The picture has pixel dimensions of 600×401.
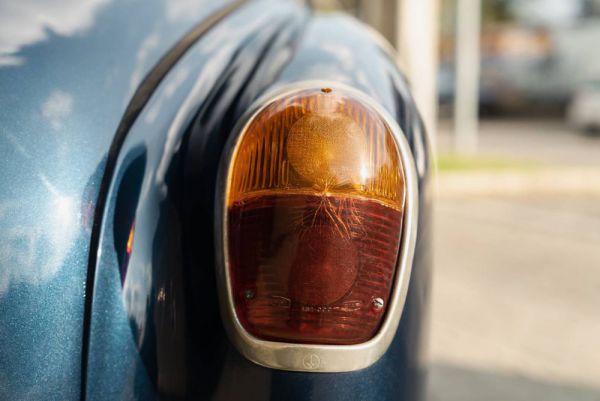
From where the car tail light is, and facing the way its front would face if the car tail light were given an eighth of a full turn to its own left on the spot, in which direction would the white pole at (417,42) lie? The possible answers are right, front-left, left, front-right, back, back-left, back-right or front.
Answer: back-left

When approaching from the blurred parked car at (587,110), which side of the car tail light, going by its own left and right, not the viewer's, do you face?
back

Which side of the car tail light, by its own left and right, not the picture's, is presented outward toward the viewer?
front

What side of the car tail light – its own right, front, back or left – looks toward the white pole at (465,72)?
back
